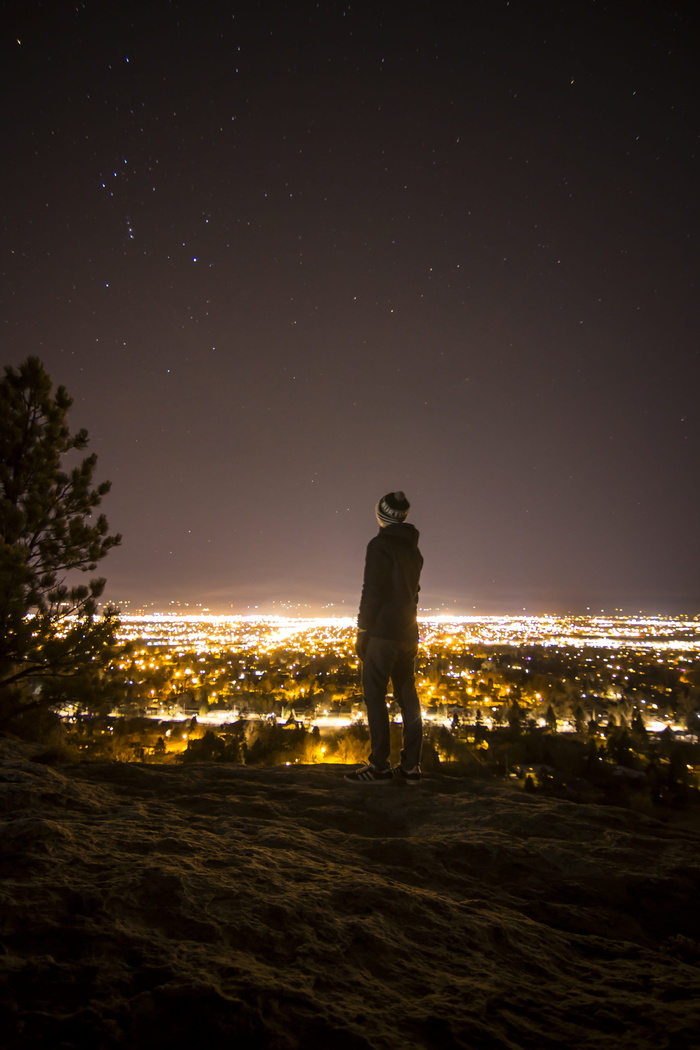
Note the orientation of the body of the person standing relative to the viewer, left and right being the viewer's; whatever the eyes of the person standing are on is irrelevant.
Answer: facing away from the viewer and to the left of the viewer
